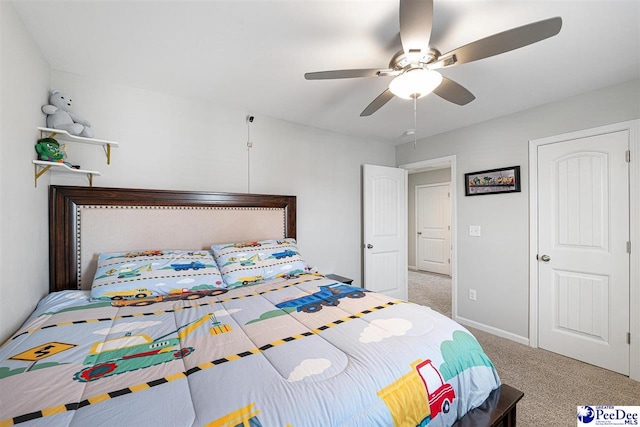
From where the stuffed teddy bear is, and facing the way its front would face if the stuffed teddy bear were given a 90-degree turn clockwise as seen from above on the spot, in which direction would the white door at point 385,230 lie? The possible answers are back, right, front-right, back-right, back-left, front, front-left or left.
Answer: back-left

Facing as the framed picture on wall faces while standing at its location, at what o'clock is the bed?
The bed is roughly at 11 o'clock from the framed picture on wall.

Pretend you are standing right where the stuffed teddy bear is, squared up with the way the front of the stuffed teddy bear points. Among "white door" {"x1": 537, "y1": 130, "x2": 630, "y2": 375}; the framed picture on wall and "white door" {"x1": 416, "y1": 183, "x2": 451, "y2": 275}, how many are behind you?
0

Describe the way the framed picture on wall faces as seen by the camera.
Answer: facing the viewer and to the left of the viewer

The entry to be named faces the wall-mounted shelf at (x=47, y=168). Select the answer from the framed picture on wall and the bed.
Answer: the framed picture on wall

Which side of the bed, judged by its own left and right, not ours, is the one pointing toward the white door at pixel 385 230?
left

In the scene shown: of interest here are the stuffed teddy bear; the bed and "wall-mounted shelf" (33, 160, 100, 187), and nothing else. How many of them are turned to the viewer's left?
0

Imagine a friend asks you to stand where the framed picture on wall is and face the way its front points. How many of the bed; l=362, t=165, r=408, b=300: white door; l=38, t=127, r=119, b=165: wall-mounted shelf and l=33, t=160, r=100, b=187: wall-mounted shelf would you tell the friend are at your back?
0

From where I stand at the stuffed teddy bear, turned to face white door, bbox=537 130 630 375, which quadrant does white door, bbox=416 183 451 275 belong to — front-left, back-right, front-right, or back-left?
front-left

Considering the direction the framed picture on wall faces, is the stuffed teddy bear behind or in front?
in front

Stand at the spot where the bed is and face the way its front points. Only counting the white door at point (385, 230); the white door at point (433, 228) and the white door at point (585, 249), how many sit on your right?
0

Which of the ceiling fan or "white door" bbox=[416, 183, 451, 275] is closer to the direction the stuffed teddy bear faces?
the ceiling fan

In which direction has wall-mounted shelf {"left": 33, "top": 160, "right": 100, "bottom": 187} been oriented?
toward the camera

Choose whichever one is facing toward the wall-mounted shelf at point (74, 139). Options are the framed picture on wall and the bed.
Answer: the framed picture on wall

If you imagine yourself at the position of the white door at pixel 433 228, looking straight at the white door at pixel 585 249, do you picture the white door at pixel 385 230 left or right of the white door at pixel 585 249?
right

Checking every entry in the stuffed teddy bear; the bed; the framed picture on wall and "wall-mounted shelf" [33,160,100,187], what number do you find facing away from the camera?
0

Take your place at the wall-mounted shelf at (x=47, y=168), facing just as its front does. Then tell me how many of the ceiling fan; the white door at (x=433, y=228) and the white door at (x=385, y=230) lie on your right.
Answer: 0

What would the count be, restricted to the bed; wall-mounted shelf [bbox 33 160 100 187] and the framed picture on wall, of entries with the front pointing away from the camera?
0

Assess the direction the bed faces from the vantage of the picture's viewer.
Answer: facing the viewer and to the right of the viewer
